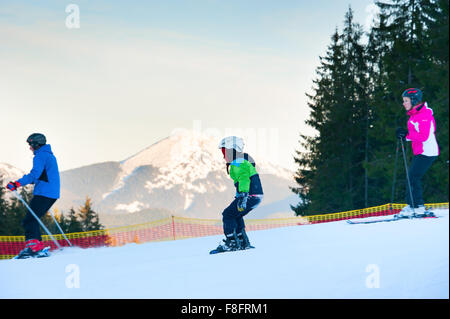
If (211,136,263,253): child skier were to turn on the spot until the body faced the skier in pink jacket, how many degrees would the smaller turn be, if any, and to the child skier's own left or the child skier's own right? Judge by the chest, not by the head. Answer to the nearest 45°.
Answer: approximately 180°

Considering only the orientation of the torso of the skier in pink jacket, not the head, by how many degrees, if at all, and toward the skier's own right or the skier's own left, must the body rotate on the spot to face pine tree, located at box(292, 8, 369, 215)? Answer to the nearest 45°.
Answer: approximately 90° to the skier's own right

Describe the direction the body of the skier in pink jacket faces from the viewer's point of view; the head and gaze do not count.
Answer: to the viewer's left

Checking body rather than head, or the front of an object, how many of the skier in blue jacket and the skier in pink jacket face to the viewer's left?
2

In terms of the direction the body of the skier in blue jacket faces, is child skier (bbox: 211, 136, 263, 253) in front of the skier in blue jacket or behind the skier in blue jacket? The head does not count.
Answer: behind

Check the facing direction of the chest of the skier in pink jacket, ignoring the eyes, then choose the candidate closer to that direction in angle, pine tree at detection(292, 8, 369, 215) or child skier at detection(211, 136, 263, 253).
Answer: the child skier

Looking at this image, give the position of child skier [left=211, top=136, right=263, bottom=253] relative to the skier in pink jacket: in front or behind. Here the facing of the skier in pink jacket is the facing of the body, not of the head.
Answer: in front
